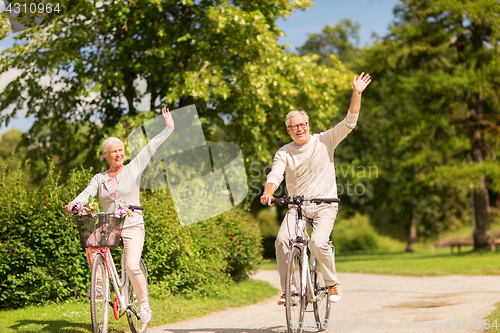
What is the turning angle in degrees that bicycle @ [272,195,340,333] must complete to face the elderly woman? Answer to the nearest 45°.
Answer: approximately 90° to its right

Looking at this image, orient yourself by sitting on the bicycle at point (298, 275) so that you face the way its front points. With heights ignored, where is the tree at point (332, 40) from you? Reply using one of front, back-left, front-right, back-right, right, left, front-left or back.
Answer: back

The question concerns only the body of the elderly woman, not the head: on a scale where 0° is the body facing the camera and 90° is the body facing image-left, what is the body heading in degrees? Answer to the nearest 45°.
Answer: approximately 0°

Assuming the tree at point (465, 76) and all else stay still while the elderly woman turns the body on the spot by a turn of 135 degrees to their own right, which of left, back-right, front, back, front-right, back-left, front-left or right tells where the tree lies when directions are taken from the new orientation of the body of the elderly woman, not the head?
right

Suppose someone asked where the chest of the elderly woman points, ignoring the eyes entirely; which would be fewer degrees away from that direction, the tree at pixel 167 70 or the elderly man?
the elderly man

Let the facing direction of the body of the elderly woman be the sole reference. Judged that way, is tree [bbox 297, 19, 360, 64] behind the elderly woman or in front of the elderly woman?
behind

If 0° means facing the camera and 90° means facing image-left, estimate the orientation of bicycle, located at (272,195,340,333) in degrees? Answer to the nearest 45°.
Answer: approximately 0°

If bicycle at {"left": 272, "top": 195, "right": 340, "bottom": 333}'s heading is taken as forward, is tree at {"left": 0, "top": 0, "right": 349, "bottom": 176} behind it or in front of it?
behind

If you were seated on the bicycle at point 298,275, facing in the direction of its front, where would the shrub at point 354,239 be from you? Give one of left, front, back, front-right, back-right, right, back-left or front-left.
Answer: back

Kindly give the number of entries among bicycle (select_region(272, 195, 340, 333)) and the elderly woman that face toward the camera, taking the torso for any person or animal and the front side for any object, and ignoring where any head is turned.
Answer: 2
